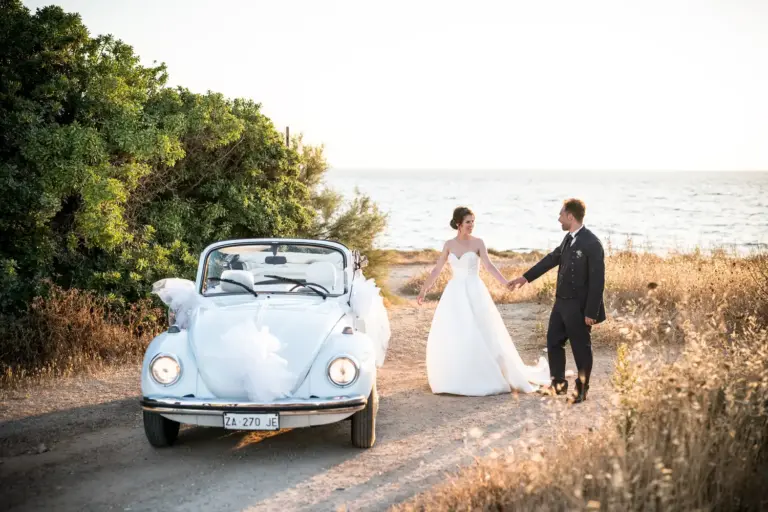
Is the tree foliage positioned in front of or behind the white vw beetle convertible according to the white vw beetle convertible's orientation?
behind

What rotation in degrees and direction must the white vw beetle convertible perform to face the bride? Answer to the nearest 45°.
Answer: approximately 135° to its left

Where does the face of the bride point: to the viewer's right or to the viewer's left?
to the viewer's right

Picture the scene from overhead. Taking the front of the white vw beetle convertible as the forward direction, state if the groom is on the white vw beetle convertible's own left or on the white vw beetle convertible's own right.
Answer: on the white vw beetle convertible's own left

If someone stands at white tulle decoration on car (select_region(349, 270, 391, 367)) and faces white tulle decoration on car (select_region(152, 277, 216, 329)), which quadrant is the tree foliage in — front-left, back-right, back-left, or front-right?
front-right

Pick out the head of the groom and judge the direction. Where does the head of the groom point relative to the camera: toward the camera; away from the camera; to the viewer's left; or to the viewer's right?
to the viewer's left

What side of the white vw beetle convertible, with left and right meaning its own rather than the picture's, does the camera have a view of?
front
